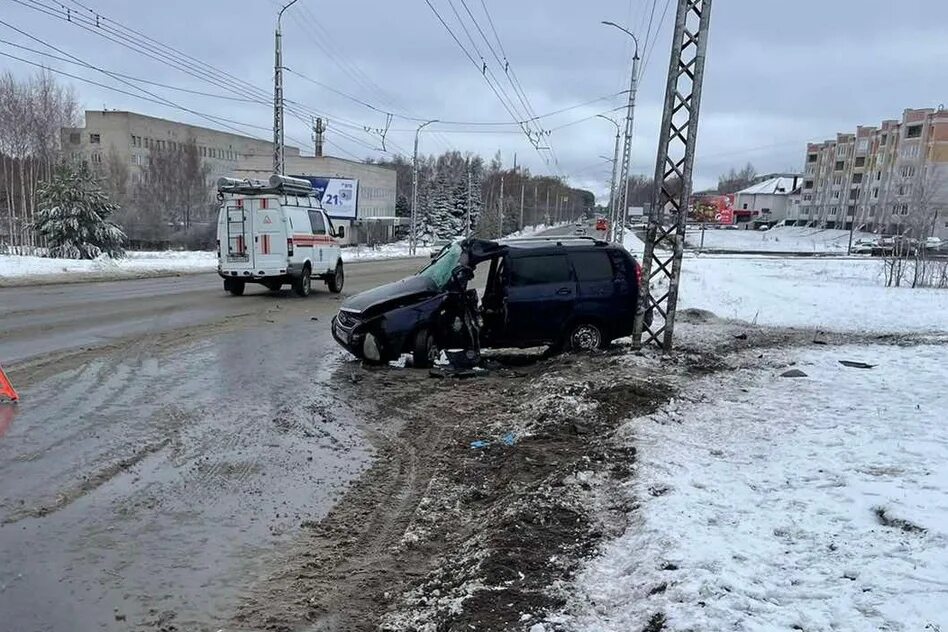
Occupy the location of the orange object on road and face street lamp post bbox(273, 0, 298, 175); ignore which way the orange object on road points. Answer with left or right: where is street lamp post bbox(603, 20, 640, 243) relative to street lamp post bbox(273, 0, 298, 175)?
right

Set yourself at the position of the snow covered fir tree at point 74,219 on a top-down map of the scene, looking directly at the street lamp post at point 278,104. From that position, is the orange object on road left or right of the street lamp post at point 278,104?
right

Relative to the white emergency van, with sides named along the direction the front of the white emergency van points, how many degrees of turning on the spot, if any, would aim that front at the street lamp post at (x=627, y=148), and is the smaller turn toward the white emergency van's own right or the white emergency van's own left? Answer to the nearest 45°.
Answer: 0° — it already faces it

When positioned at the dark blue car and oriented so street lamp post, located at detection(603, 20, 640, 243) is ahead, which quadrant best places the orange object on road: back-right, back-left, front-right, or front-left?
back-left

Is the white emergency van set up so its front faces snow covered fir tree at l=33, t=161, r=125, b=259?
no

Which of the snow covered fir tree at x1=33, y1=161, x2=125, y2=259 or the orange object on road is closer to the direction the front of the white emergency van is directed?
the snow covered fir tree

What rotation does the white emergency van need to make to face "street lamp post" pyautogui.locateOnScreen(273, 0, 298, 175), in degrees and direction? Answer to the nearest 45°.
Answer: approximately 45° to its left

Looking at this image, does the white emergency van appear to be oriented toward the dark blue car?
no

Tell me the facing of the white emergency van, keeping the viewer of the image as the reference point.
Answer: facing away from the viewer and to the right of the viewer

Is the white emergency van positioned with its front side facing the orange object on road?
no
